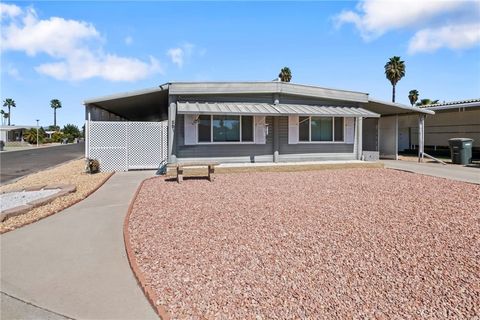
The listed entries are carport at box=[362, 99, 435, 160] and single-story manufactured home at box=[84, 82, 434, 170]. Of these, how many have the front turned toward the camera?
2

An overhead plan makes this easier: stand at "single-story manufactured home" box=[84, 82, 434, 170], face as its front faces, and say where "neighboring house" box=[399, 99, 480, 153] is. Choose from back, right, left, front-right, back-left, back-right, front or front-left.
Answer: back-left

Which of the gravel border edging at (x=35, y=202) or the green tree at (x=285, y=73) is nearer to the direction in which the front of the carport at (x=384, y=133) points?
the gravel border edging

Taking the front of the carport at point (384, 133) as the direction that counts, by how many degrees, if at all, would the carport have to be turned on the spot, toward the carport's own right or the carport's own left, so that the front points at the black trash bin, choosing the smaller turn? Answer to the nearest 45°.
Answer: approximately 45° to the carport's own left

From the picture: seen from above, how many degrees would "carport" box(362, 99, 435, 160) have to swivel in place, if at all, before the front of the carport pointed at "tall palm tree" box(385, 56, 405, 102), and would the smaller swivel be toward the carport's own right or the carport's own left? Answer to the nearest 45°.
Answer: approximately 180°

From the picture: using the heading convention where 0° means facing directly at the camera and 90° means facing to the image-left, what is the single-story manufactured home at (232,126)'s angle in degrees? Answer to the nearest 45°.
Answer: approximately 0°

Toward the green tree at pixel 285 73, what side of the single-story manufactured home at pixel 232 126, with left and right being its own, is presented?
back

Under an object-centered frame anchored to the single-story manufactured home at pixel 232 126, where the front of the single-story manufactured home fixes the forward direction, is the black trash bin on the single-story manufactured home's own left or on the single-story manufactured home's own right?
on the single-story manufactured home's own left
